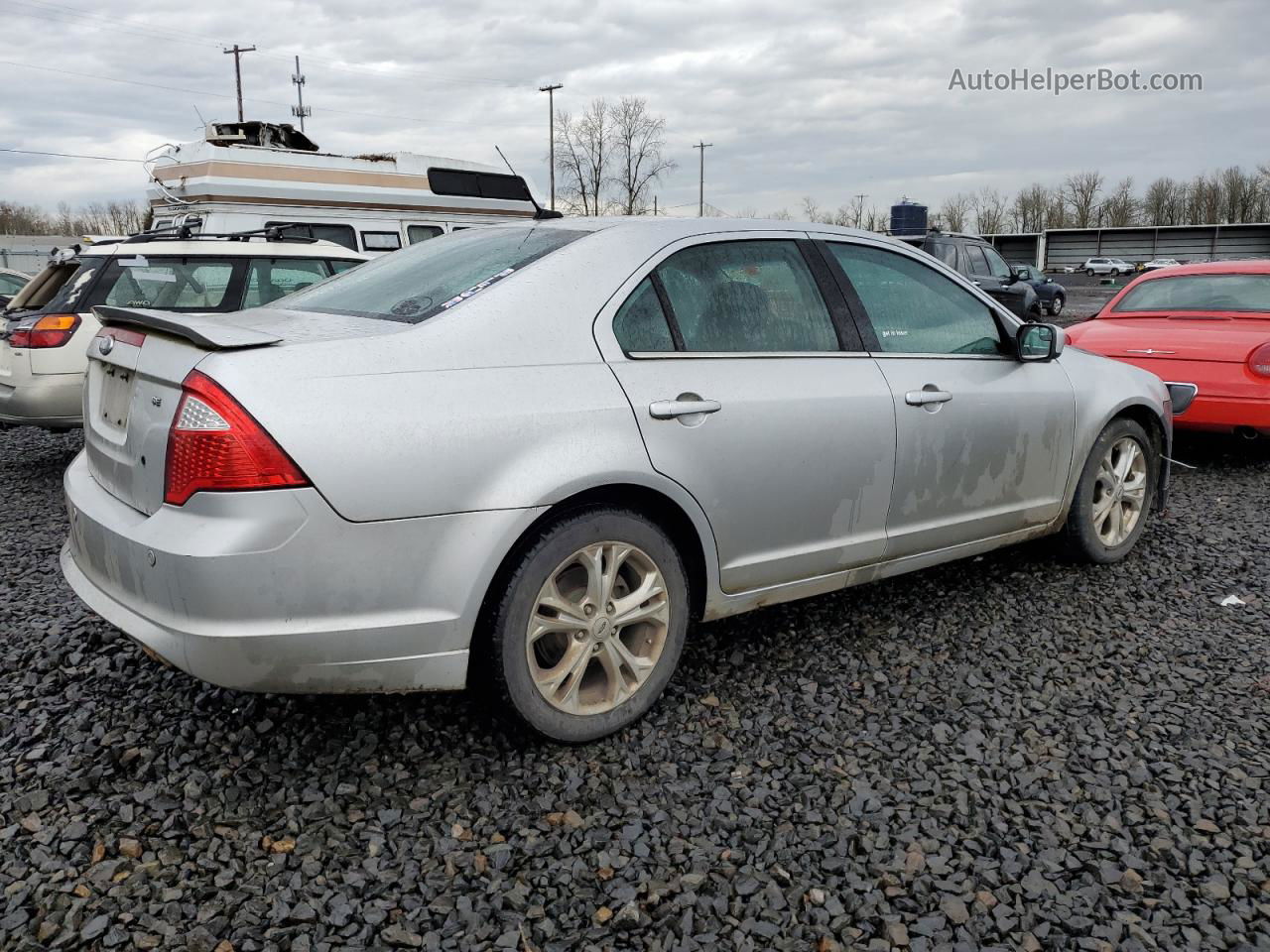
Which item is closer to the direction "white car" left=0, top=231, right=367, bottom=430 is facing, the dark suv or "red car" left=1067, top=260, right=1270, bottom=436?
the dark suv

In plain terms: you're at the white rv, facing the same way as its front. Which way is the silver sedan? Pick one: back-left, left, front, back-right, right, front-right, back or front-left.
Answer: back-right

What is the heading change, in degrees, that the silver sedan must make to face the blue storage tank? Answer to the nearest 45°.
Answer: approximately 45° to its left

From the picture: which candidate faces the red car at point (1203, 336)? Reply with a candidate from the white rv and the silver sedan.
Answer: the silver sedan

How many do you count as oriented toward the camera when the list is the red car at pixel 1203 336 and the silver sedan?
0

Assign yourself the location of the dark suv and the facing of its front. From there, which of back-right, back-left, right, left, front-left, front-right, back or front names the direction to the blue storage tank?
front-left

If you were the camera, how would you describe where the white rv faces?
facing away from the viewer and to the right of the viewer

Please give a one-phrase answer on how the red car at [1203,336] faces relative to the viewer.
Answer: facing away from the viewer and to the right of the viewer

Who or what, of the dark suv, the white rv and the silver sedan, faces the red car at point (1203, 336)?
the silver sedan

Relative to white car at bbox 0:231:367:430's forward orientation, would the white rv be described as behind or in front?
in front

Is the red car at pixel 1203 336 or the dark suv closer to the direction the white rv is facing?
the dark suv
